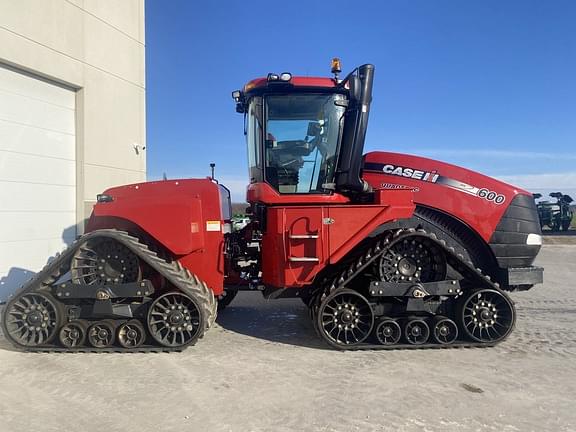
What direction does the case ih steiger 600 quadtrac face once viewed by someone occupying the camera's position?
facing to the right of the viewer

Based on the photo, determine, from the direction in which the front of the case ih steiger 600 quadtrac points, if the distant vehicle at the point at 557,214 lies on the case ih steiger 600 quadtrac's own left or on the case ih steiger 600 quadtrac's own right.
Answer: on the case ih steiger 600 quadtrac's own left
